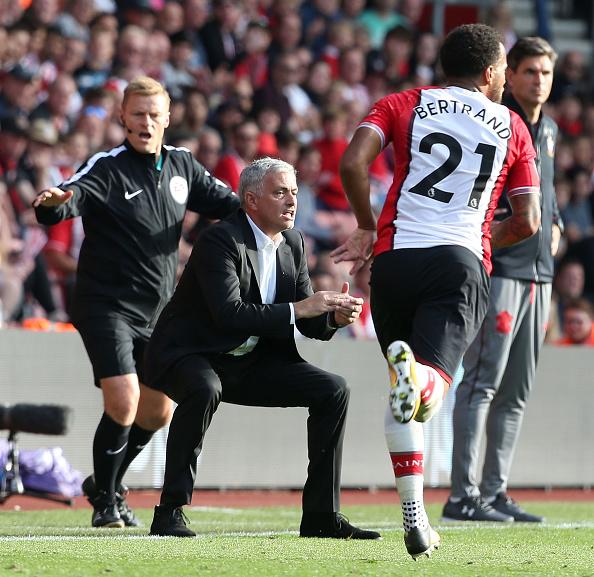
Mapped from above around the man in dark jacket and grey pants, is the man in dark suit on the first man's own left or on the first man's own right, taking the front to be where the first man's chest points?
on the first man's own right

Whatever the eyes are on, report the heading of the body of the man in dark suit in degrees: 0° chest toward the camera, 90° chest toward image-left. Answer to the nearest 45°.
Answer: approximately 315°

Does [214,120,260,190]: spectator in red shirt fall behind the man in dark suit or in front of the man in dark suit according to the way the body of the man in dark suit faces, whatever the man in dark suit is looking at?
behind

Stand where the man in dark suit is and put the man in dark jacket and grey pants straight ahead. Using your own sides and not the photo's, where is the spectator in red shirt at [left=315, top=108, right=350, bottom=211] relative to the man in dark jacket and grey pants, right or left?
left

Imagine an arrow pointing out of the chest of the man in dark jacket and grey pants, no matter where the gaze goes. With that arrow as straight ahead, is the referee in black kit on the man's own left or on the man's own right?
on the man's own right
